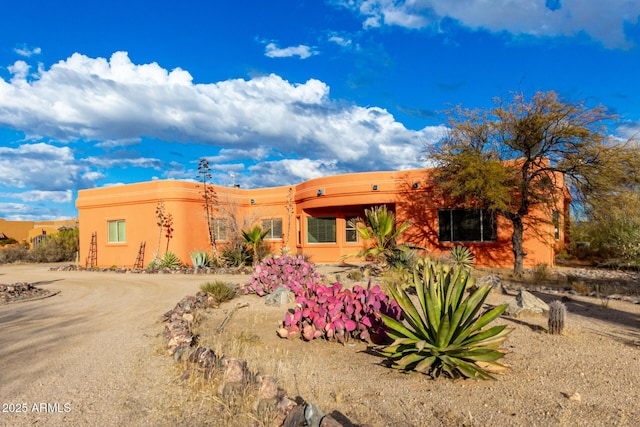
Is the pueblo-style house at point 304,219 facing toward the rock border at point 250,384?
yes

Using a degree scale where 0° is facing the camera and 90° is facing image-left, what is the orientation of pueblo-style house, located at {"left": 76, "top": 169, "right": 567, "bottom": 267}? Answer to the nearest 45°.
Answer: approximately 0°

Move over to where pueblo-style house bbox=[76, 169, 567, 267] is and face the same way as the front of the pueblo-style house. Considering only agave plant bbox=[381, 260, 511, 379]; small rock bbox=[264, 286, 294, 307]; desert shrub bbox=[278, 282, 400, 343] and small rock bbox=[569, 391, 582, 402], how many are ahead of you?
4

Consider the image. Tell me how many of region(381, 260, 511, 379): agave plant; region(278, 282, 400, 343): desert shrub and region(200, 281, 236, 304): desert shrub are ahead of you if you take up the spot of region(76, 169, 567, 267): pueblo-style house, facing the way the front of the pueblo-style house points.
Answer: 3

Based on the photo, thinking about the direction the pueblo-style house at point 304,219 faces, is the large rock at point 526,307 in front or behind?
in front

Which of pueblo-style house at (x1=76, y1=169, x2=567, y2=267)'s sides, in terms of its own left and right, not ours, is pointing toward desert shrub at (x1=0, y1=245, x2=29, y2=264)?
right

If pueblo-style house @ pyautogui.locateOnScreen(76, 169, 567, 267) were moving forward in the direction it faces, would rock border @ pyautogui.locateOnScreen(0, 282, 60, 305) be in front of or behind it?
in front

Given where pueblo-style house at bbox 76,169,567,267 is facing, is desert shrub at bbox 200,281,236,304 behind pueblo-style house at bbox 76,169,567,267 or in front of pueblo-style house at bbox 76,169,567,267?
in front

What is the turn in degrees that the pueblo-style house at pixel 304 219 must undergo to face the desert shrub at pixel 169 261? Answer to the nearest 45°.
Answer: approximately 90° to its right

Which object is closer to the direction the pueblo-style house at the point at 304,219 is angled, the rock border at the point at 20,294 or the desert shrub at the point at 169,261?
the rock border

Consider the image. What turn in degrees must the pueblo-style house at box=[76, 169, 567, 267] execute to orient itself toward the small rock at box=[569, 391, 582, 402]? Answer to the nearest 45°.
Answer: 0° — it already faces it

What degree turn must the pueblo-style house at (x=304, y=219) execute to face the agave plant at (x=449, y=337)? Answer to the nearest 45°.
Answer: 0° — it already faces it
